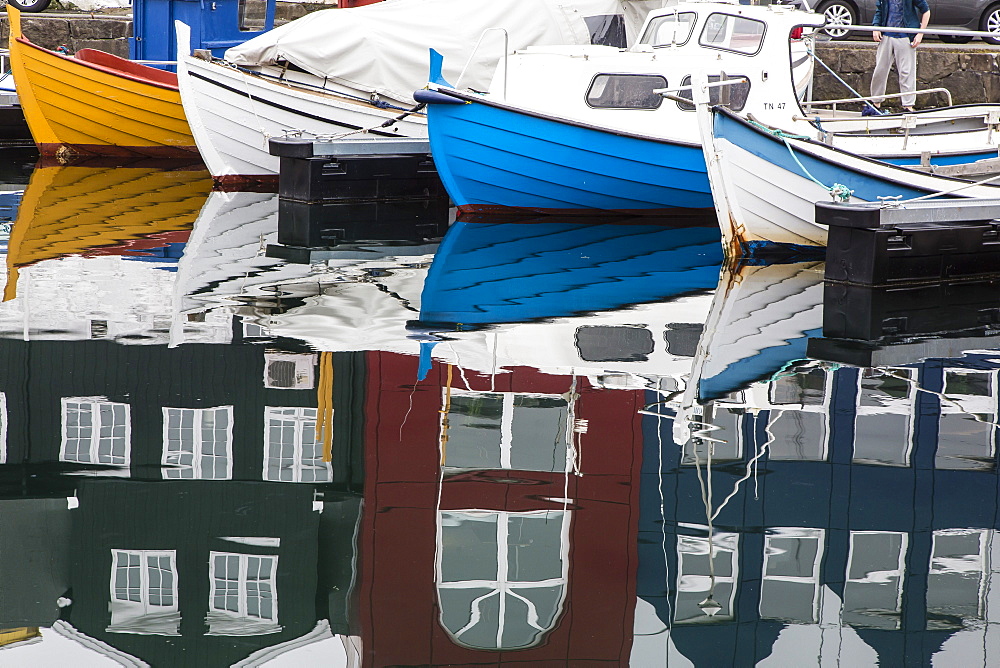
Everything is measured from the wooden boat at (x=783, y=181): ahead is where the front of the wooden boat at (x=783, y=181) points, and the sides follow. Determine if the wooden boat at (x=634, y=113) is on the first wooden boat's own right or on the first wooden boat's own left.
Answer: on the first wooden boat's own right

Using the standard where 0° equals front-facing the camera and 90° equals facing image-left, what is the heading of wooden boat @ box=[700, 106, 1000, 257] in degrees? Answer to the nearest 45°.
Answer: approximately 45°

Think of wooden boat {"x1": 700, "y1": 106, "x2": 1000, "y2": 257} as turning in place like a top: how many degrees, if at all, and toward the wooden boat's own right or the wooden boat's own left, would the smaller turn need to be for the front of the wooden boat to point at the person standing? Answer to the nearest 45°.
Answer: approximately 135° to the wooden boat's own right

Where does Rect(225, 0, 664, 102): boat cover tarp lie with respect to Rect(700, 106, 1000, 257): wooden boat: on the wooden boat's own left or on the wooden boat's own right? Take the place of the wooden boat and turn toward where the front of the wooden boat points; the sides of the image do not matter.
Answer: on the wooden boat's own right

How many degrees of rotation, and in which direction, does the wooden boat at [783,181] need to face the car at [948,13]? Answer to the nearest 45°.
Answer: approximately 135° to its right
